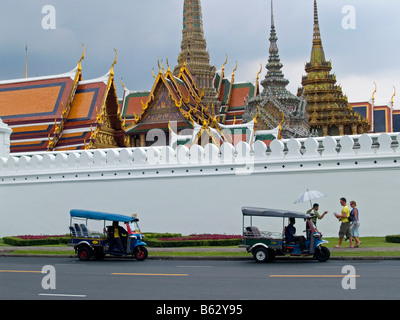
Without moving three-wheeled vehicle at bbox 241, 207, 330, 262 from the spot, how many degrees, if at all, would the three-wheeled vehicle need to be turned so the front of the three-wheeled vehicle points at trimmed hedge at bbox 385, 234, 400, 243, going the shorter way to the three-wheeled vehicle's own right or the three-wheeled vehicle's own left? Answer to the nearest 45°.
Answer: approximately 45° to the three-wheeled vehicle's own left

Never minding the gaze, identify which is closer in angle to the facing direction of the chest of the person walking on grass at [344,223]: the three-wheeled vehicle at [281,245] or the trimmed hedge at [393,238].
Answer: the three-wheeled vehicle

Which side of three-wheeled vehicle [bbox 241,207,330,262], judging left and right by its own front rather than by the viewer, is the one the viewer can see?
right

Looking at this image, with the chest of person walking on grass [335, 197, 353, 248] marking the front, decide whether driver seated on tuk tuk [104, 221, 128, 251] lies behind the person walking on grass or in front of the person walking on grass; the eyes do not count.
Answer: in front

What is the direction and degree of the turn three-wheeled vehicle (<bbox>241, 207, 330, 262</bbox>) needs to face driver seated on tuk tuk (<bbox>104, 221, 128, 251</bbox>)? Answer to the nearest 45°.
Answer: approximately 180°

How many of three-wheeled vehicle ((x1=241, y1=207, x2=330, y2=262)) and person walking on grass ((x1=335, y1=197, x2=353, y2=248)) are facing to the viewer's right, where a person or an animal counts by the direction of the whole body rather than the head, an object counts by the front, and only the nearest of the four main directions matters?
1

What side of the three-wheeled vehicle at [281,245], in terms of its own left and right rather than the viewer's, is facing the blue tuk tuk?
back

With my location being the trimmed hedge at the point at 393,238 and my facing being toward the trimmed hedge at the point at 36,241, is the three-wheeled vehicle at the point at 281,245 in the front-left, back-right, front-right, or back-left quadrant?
front-left

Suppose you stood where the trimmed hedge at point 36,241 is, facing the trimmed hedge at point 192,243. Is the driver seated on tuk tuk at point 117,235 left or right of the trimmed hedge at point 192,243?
right
